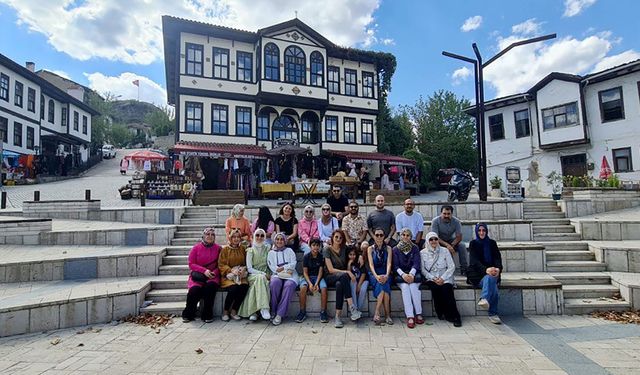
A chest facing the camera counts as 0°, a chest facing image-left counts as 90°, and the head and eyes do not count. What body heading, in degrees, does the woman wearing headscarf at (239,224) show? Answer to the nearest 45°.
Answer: approximately 0°

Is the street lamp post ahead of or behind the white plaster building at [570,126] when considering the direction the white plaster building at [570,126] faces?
ahead

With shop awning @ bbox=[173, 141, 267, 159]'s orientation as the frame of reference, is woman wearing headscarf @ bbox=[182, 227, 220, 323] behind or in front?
in front

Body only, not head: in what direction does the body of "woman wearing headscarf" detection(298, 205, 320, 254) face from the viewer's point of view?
toward the camera

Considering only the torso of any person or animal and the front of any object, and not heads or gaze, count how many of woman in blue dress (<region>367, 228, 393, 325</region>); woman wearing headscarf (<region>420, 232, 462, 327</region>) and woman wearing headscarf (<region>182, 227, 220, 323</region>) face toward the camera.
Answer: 3

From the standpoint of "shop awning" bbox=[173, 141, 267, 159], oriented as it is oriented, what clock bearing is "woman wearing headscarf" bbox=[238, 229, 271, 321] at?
The woman wearing headscarf is roughly at 12 o'clock from the shop awning.

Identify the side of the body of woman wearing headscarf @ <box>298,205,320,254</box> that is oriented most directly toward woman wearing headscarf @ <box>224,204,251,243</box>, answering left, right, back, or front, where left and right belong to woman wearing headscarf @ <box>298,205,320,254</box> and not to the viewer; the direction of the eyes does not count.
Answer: right

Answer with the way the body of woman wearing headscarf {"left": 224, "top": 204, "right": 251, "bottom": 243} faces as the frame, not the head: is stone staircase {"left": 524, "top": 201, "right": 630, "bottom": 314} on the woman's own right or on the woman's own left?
on the woman's own left

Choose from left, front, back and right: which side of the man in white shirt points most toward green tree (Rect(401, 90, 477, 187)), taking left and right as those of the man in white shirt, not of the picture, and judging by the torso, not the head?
back

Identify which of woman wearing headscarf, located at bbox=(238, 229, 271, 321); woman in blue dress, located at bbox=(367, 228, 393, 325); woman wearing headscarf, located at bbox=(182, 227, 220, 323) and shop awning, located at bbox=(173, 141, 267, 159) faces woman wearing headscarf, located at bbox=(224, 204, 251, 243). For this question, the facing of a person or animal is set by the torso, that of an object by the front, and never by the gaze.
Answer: the shop awning

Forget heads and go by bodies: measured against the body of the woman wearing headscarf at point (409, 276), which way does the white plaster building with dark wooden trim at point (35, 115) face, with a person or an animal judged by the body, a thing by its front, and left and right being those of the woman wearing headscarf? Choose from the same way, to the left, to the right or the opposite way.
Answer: to the left

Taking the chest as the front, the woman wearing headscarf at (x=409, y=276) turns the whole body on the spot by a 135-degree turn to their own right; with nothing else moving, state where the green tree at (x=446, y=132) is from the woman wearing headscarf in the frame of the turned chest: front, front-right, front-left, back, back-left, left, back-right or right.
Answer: front-right

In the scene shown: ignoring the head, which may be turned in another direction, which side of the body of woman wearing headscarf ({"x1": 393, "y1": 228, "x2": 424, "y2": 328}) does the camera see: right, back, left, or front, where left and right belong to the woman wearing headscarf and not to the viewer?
front

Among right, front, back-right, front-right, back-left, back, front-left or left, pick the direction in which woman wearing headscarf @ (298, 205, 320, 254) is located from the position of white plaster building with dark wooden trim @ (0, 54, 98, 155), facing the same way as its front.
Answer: front-right
